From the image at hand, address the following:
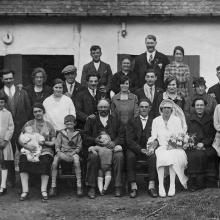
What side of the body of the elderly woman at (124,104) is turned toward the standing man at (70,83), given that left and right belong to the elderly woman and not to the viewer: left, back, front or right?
right

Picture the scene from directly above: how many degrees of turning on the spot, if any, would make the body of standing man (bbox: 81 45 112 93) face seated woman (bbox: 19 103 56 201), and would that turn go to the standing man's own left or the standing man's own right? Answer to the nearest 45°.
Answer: approximately 45° to the standing man's own right

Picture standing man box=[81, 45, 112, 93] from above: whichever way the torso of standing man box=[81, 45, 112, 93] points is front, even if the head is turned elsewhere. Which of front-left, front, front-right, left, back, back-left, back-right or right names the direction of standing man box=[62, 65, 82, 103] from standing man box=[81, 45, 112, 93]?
front-right

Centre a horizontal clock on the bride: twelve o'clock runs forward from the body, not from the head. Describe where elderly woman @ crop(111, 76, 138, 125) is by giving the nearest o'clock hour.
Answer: The elderly woman is roughly at 4 o'clock from the bride.

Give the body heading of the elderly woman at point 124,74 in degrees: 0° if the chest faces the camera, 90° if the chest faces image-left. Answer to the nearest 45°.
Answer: approximately 0°

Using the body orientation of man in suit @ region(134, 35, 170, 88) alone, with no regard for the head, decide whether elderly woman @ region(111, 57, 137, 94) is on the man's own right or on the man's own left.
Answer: on the man's own right

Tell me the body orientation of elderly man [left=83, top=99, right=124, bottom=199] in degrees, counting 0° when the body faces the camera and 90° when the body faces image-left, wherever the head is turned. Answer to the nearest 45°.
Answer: approximately 0°

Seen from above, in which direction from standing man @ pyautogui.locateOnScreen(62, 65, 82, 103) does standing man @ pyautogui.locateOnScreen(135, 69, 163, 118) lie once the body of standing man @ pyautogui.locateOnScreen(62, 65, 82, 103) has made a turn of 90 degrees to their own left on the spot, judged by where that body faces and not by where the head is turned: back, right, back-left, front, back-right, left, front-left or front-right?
front

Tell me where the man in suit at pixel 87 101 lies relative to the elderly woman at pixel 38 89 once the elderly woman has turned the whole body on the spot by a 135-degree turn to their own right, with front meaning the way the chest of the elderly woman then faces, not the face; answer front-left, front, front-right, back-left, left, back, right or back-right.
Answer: back-right
